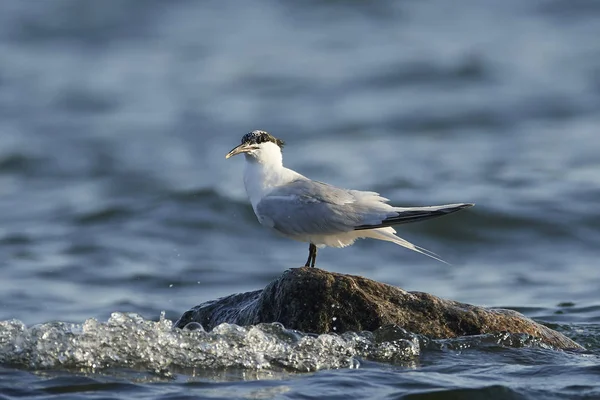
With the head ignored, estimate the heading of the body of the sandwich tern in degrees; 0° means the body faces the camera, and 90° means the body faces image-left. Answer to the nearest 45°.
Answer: approximately 90°
